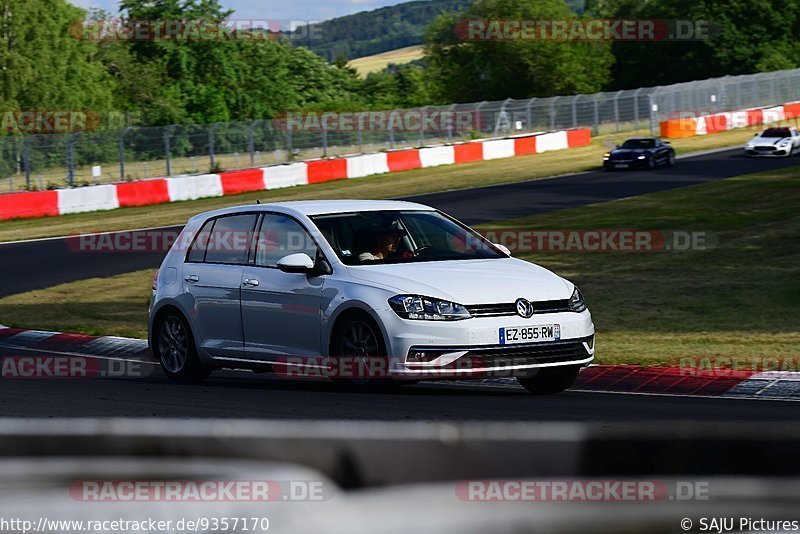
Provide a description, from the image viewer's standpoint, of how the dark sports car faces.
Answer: facing the viewer and to the left of the viewer

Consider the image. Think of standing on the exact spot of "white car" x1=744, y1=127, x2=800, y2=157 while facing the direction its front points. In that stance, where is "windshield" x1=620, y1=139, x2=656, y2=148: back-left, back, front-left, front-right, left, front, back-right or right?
front

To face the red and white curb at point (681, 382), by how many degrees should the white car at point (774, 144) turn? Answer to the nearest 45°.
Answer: approximately 45° to its left

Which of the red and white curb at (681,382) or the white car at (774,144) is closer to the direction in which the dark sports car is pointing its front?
the red and white curb

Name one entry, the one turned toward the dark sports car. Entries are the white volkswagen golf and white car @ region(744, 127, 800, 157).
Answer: the white car

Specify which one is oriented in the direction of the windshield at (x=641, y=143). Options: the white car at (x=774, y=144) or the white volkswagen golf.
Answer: the white car

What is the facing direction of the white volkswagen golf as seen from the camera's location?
facing the viewer and to the right of the viewer

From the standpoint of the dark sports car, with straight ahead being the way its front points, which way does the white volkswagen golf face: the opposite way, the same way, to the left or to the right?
to the left

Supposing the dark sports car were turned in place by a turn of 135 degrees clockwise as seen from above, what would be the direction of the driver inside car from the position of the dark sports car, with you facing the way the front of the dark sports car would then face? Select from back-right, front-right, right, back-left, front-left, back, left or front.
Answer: back

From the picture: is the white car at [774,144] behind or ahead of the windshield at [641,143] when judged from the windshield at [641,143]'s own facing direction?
behind

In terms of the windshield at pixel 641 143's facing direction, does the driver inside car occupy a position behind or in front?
in front

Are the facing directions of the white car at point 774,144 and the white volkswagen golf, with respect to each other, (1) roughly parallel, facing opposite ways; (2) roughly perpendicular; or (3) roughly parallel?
roughly perpendicular

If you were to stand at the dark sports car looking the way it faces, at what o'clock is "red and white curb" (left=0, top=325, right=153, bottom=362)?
The red and white curb is roughly at 11 o'clock from the dark sports car.

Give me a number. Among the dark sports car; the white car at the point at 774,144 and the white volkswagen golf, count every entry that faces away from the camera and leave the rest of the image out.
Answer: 0

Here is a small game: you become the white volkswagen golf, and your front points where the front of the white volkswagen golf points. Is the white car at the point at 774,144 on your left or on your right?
on your left

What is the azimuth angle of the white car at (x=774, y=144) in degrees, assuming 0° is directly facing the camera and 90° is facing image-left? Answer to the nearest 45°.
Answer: approximately 45°
